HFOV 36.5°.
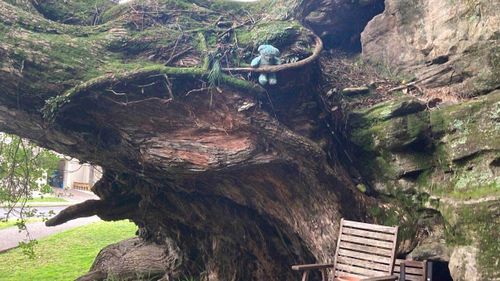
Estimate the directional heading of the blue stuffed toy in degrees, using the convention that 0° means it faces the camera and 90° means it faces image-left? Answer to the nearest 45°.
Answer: approximately 0°
